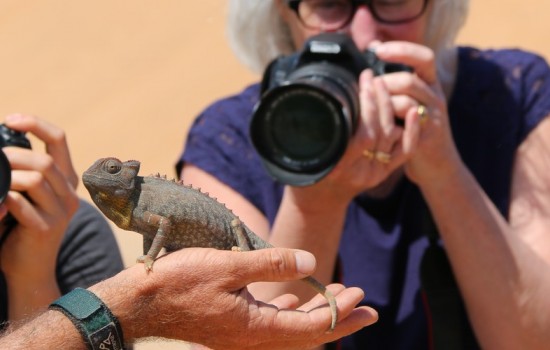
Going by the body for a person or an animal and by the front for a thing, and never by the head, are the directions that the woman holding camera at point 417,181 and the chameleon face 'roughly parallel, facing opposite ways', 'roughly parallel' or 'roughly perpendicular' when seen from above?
roughly perpendicular

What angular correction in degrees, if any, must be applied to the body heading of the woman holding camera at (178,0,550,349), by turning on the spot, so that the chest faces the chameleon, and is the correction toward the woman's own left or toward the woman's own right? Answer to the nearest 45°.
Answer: approximately 45° to the woman's own right

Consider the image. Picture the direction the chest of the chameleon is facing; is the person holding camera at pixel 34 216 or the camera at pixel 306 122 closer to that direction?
the person holding camera

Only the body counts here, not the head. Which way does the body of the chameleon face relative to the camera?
to the viewer's left

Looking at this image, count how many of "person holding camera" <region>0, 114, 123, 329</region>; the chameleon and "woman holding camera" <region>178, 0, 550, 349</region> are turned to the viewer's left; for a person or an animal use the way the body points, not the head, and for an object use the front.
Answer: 1

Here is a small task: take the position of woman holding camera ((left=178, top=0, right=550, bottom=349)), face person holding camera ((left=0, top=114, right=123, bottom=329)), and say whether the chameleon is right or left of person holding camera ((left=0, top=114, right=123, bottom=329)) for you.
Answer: left

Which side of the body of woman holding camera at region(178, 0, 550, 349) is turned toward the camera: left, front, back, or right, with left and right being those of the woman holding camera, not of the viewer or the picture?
front

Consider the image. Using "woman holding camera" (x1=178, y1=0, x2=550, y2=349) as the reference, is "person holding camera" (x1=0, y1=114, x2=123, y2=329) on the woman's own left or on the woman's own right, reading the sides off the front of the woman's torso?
on the woman's own right

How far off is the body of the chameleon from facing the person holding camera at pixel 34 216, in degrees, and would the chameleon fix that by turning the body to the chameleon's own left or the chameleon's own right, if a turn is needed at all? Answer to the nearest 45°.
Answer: approximately 45° to the chameleon's own right

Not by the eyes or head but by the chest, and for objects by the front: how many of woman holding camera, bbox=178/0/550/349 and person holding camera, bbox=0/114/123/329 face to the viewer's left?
0

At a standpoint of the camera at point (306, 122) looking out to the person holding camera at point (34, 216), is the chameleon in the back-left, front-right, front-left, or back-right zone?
front-left
